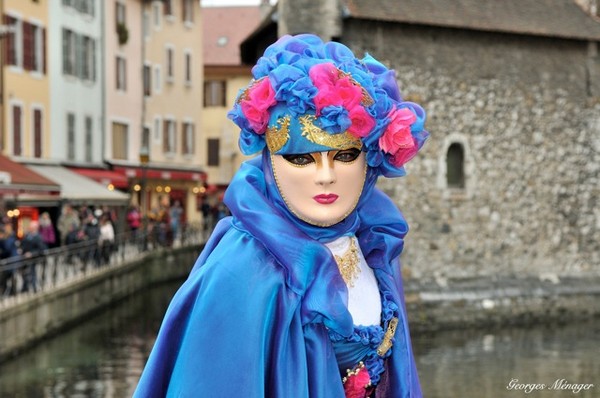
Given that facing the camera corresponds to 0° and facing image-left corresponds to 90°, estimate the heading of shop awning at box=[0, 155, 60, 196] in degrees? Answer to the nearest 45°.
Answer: approximately 315°

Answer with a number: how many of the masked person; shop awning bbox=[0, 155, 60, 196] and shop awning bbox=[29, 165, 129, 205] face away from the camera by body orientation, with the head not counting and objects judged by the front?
0

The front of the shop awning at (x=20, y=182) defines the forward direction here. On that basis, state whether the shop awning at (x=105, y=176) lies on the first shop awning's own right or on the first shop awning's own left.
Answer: on the first shop awning's own left

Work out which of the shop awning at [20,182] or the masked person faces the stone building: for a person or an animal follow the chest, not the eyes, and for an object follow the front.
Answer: the shop awning

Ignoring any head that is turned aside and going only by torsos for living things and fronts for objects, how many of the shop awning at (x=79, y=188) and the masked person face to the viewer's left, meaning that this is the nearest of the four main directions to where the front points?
0

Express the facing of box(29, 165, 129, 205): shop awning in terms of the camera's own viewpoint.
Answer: facing the viewer and to the right of the viewer

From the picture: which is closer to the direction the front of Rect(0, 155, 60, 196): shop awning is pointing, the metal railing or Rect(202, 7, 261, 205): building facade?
the metal railing

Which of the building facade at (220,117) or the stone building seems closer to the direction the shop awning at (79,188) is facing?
the stone building

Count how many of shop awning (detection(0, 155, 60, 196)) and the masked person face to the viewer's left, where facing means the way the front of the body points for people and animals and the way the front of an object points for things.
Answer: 0

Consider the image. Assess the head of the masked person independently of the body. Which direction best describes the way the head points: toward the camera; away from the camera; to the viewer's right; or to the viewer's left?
toward the camera

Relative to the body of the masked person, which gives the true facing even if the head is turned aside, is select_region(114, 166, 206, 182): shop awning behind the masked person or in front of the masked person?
behind

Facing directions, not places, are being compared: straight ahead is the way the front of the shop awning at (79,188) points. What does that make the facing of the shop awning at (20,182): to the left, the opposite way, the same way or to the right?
the same way
